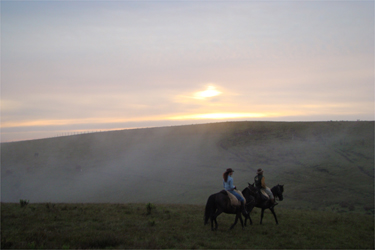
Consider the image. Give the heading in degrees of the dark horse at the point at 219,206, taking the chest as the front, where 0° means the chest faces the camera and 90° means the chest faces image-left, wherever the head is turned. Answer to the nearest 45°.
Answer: approximately 270°

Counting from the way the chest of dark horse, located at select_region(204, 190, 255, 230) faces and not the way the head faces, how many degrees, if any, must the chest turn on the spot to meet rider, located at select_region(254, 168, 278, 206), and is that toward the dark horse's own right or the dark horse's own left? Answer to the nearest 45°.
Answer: approximately 45° to the dark horse's own left

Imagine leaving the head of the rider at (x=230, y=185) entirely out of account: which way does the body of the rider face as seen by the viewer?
to the viewer's right

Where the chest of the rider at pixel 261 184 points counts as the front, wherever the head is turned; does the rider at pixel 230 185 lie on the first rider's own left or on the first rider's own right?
on the first rider's own right

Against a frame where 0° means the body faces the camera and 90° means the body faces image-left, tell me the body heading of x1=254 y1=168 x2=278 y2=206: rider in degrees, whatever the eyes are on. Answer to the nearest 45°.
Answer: approximately 270°

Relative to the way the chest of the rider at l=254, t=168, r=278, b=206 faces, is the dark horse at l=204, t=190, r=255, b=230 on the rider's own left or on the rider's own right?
on the rider's own right
